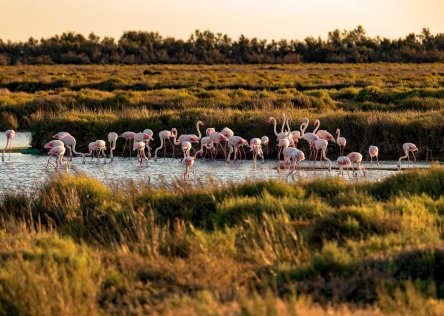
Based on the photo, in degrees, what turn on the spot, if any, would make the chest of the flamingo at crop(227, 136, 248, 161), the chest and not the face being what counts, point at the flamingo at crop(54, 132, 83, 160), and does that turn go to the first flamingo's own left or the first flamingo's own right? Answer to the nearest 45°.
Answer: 0° — it already faces it

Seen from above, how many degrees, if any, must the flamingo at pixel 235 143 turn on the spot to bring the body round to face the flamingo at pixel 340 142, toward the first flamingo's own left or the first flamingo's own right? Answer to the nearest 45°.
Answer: approximately 180°

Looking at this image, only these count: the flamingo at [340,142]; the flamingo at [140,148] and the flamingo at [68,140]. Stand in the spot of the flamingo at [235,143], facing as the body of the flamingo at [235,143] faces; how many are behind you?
1

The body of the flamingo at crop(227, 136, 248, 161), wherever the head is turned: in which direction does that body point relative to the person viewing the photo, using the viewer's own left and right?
facing to the left of the viewer

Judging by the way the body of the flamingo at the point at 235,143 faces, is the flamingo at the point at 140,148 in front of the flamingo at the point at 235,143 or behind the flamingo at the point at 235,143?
in front

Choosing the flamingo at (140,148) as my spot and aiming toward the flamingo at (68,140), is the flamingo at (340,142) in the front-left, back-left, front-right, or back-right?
back-right
